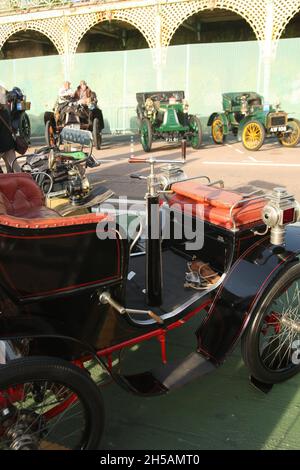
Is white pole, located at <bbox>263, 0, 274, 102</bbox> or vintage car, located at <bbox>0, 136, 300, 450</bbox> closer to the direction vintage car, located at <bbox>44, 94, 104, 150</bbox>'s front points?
the vintage car

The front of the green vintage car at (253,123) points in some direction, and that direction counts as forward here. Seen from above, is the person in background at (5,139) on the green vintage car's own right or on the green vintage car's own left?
on the green vintage car's own right

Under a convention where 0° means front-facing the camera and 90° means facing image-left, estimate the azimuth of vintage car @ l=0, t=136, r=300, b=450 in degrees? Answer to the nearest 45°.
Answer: approximately 225°

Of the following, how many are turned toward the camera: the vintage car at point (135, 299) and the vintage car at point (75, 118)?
1

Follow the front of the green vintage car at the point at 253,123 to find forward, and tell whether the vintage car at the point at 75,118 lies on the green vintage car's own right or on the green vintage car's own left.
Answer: on the green vintage car's own right

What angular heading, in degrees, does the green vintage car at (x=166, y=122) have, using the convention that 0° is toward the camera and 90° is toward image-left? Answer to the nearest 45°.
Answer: approximately 315°

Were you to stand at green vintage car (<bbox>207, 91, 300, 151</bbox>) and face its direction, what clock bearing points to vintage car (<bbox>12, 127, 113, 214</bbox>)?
The vintage car is roughly at 2 o'clock from the green vintage car.
